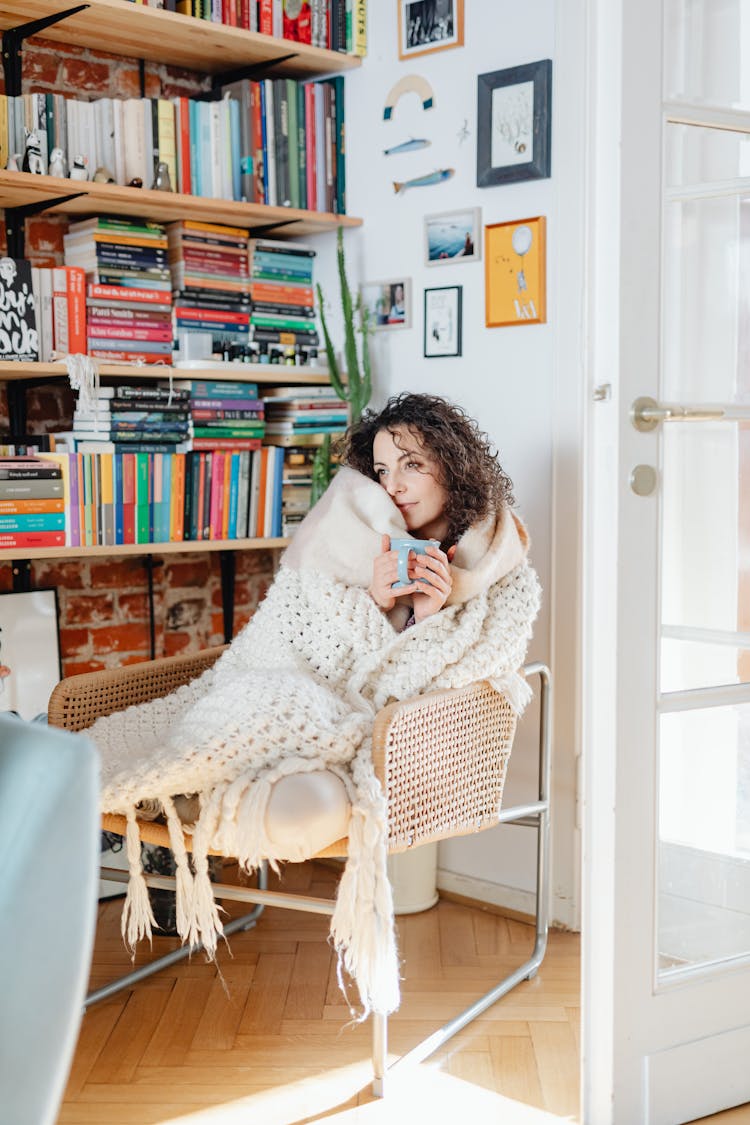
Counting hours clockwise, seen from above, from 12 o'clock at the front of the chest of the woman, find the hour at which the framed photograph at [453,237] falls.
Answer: The framed photograph is roughly at 5 o'clock from the woman.

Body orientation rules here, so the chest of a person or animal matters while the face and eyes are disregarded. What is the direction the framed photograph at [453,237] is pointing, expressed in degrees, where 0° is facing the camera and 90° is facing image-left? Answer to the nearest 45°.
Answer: approximately 45°

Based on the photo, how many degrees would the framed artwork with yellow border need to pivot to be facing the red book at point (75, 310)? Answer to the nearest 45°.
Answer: approximately 45° to its right

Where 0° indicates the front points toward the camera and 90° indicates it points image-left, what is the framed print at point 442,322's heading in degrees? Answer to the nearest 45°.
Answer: approximately 45°

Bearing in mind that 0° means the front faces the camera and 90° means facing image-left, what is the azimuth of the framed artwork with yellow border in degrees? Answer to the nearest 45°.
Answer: approximately 45°
